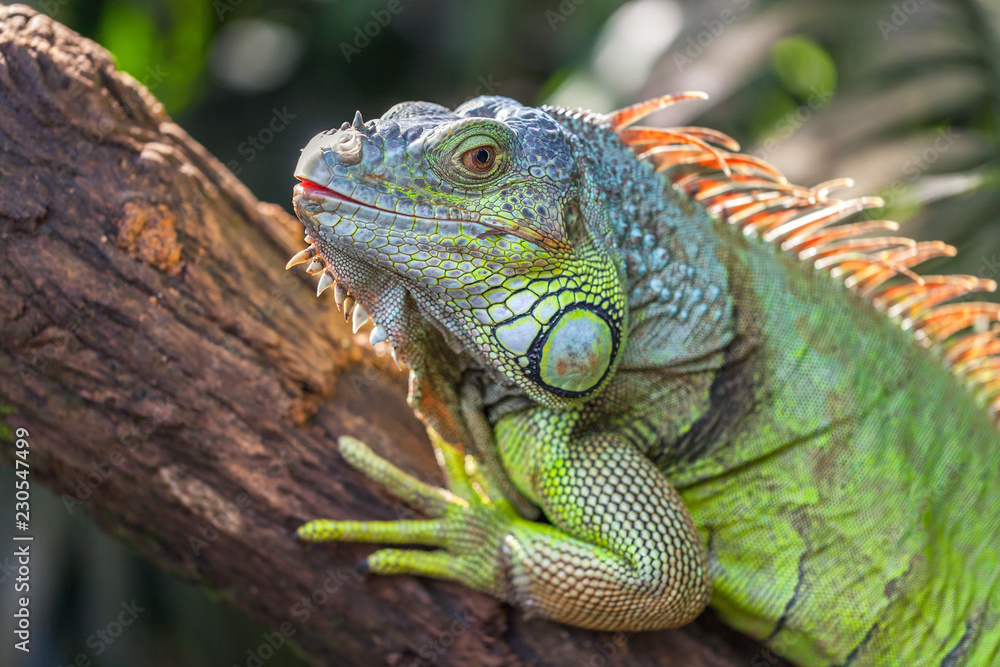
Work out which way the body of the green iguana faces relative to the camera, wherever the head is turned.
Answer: to the viewer's left
